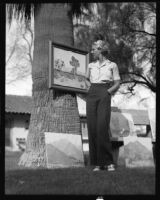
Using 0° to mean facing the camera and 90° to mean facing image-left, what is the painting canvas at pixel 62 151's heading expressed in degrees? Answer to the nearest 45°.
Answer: approximately 0°

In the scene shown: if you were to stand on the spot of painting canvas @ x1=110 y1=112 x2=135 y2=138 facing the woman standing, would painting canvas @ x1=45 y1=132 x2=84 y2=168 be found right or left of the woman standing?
right

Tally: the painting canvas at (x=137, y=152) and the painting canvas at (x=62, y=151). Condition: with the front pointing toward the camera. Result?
2

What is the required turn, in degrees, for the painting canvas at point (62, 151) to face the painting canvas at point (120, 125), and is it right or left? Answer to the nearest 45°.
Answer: approximately 135° to its left

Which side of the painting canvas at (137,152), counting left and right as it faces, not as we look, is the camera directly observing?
front

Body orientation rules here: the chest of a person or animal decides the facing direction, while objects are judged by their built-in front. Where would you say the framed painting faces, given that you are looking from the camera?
facing the viewer and to the right of the viewer

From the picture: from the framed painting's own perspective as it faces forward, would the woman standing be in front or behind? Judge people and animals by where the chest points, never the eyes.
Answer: in front
